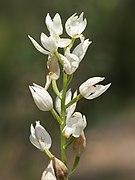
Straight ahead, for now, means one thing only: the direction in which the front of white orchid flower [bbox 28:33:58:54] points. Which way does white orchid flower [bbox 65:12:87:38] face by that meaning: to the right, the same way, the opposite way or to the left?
to the left

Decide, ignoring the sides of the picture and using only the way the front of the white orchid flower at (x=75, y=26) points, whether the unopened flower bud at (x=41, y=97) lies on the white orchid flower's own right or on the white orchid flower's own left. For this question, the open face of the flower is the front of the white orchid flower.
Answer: on the white orchid flower's own right

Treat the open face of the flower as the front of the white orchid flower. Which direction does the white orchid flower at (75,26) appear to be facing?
toward the camera
